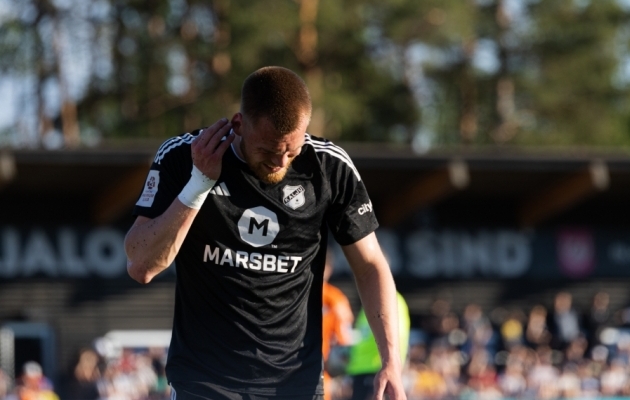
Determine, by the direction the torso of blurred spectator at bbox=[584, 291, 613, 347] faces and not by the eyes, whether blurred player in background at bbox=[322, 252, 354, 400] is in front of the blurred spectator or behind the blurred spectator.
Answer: in front

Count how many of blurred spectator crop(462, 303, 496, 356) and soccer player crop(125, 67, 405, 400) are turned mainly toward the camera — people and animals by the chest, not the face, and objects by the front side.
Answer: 2

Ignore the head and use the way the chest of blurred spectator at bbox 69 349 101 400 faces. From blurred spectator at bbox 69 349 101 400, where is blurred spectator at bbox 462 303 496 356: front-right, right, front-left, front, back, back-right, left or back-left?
left

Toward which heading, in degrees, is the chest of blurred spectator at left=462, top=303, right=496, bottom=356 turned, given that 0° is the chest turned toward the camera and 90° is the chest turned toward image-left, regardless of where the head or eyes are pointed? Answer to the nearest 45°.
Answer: approximately 0°

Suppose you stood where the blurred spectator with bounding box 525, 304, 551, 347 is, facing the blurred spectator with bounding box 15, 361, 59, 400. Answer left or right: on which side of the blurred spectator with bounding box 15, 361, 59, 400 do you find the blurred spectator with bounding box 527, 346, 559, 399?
left

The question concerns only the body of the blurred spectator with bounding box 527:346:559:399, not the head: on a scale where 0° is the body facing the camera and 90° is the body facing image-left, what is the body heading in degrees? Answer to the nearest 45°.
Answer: approximately 0°

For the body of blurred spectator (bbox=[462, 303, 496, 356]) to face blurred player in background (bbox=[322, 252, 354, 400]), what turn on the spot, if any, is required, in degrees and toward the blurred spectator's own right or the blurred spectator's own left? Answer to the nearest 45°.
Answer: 0° — they already face them
